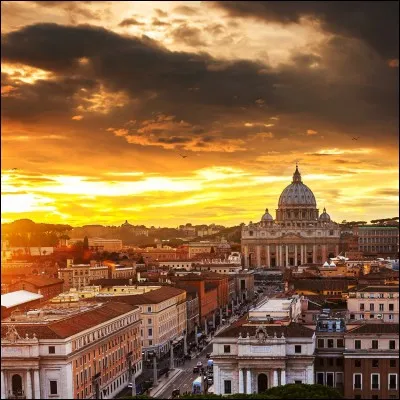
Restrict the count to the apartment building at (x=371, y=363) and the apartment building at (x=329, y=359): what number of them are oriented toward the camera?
2

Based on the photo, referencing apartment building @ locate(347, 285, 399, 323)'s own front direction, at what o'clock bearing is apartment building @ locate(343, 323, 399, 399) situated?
apartment building @ locate(343, 323, 399, 399) is roughly at 12 o'clock from apartment building @ locate(347, 285, 399, 323).

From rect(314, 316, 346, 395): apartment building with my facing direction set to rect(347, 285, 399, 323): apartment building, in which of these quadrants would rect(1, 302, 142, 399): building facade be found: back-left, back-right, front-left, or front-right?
back-left

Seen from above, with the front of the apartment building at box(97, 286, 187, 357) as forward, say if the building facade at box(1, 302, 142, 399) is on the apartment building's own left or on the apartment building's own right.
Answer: on the apartment building's own right

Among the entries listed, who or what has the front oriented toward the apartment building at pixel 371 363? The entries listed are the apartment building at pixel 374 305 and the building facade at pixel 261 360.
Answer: the apartment building at pixel 374 305

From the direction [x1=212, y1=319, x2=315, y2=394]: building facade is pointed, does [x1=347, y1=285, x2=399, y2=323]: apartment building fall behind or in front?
behind

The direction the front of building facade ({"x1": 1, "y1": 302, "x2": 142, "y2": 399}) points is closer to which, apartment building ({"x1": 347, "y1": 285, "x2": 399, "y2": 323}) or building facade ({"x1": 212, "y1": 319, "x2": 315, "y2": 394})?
the building facade

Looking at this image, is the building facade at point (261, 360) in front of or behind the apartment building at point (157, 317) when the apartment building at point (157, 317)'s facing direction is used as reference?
in front

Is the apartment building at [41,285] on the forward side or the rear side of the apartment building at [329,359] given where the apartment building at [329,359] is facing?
on the rear side
